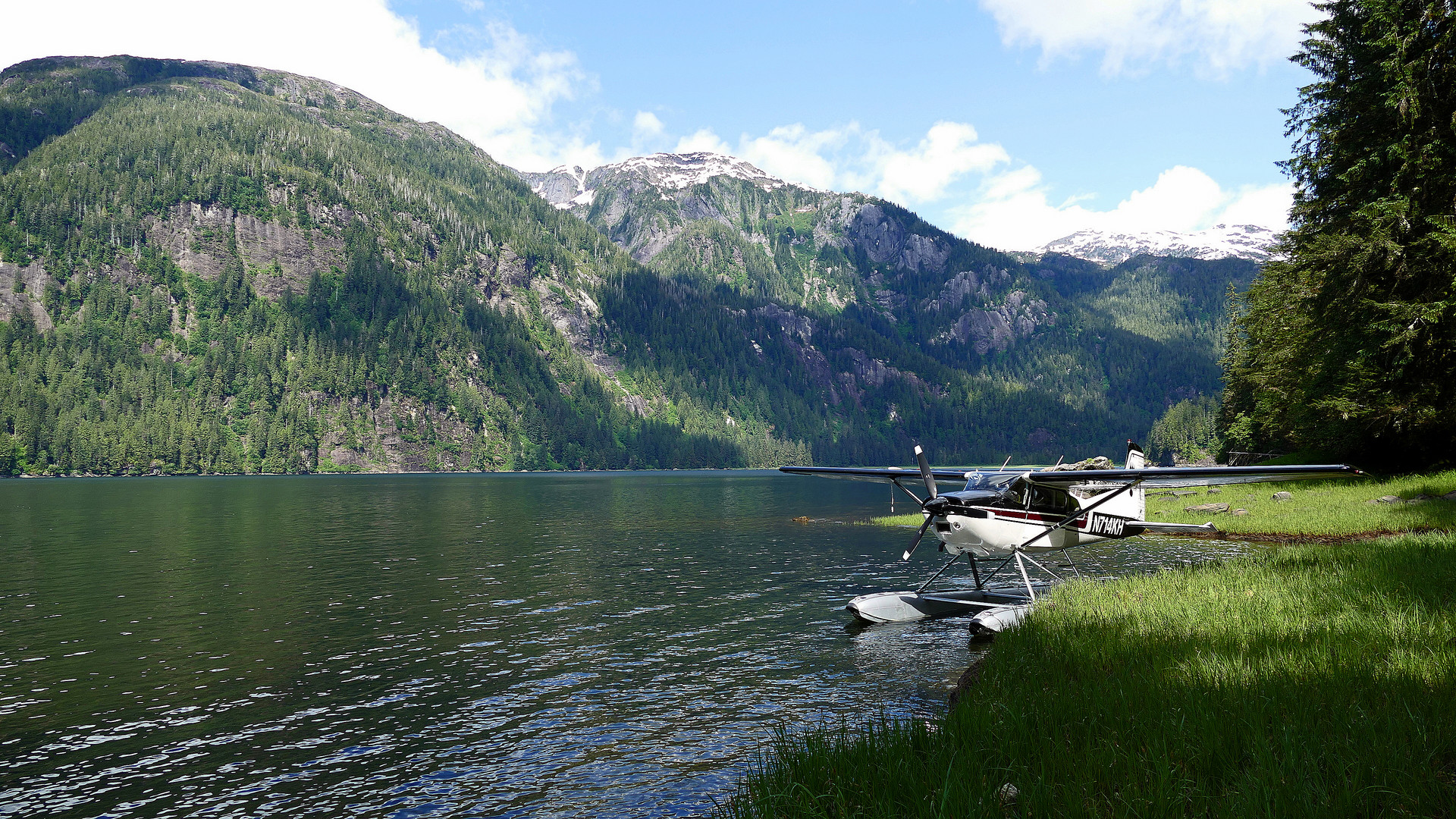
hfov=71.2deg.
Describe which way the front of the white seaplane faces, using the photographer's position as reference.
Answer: facing the viewer and to the left of the viewer
